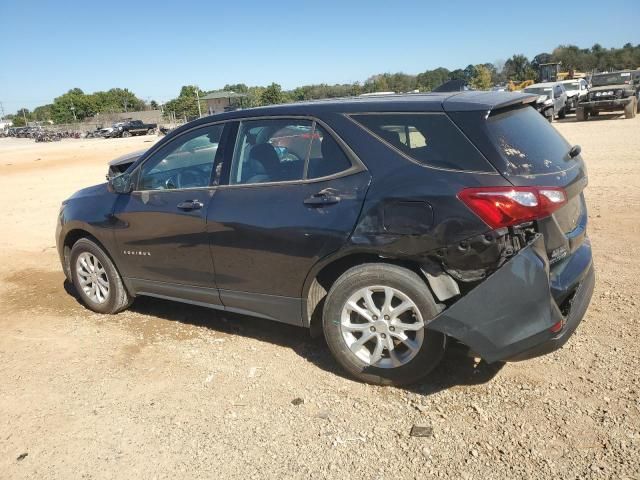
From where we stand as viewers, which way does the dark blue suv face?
facing away from the viewer and to the left of the viewer

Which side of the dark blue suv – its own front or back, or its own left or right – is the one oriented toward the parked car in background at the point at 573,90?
right
